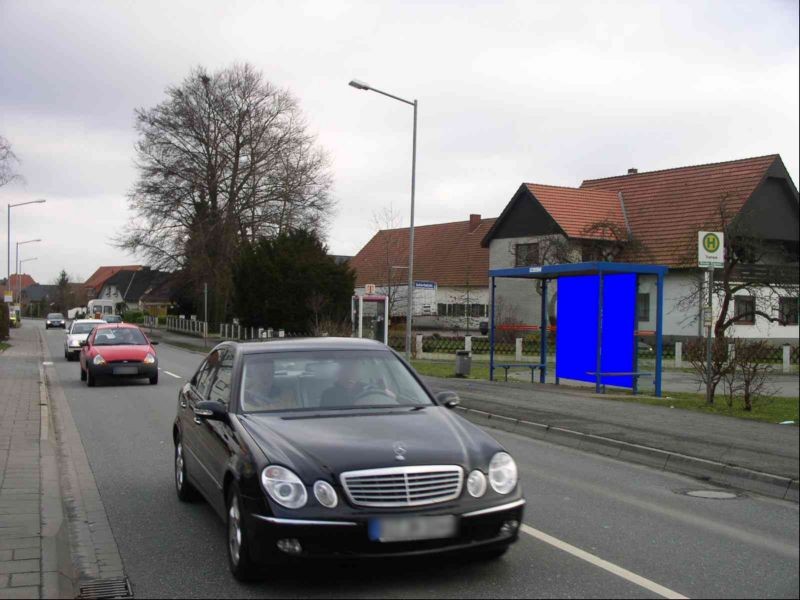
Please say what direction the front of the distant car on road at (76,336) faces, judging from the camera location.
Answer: facing the viewer

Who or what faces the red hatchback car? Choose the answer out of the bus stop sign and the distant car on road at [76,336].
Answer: the distant car on road

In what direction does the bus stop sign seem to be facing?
toward the camera

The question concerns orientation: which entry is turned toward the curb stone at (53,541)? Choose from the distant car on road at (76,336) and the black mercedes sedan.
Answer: the distant car on road

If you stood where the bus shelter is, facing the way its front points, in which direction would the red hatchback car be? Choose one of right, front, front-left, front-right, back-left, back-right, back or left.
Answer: front-right

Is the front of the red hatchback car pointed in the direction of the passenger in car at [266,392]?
yes

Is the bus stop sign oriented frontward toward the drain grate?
no

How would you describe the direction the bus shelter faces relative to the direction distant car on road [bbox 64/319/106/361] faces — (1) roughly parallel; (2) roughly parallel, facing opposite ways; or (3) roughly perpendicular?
roughly perpendicular

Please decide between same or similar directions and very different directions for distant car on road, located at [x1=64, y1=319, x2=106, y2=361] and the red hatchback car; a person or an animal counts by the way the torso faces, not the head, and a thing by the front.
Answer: same or similar directions

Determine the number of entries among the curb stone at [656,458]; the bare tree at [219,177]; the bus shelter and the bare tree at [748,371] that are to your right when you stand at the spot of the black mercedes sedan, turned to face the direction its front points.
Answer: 0

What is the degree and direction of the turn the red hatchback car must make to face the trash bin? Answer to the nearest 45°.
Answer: approximately 90° to its left

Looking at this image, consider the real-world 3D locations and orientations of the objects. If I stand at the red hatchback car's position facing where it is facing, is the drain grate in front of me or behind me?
in front

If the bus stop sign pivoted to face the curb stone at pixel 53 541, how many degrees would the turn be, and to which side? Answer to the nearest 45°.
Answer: approximately 90° to its right

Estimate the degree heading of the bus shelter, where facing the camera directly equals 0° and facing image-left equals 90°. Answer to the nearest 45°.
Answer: approximately 45°

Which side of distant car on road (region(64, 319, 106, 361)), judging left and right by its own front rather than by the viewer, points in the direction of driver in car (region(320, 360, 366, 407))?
front

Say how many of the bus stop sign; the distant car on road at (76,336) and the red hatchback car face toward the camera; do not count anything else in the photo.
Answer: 3

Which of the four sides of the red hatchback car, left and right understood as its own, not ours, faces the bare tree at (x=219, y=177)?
back
